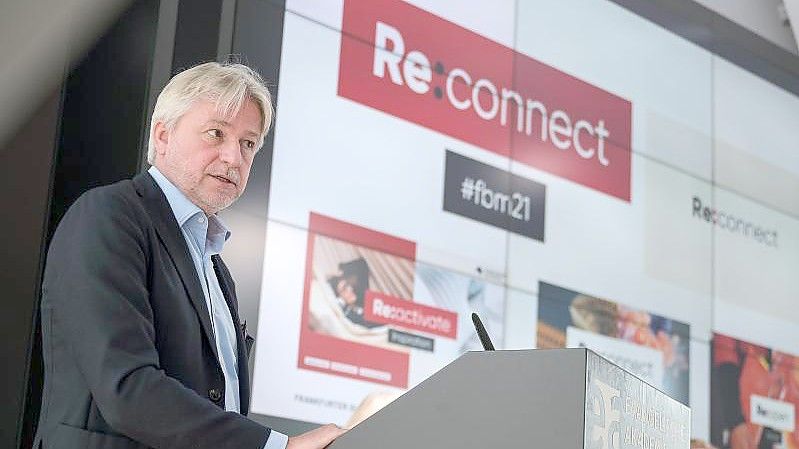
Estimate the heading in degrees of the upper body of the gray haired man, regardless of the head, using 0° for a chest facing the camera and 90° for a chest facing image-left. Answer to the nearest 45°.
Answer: approximately 315°

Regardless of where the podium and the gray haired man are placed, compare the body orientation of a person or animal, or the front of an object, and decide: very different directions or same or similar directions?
same or similar directions

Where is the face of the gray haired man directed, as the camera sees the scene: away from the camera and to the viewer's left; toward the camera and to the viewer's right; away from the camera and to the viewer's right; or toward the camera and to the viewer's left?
toward the camera and to the viewer's right

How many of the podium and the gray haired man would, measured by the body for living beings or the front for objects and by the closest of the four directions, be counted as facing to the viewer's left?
0

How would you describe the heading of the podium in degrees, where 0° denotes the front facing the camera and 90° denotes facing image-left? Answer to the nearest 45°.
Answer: approximately 315°
